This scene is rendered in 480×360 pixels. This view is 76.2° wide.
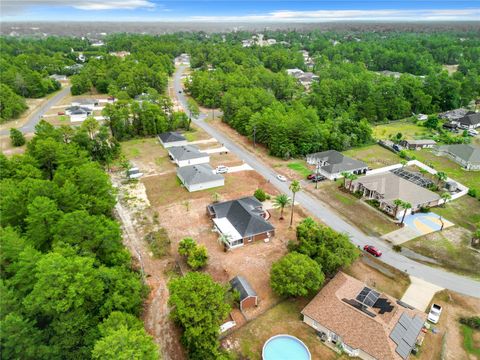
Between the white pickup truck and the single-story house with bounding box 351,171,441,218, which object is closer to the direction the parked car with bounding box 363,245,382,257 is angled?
the white pickup truck

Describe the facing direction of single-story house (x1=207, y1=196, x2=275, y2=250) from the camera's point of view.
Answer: facing away from the viewer and to the right of the viewer

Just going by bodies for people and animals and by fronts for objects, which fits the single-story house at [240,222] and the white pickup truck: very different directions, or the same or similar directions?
very different directions

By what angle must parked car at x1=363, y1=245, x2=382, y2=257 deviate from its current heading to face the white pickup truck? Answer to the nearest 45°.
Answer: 0° — it already faces it

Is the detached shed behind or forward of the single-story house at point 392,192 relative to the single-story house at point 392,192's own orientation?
forward

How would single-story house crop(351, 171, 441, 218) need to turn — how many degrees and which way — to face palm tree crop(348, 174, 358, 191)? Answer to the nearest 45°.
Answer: approximately 45° to its right

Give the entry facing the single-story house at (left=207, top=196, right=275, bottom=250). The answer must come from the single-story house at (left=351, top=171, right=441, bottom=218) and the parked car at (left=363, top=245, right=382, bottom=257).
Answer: the single-story house at (left=351, top=171, right=441, bottom=218)

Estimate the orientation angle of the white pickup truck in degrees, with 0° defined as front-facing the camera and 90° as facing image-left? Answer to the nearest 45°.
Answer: approximately 0°

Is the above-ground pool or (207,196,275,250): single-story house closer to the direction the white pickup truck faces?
the above-ground pool

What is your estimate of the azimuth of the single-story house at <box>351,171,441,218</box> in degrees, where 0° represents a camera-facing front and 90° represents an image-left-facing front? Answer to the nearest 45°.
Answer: approximately 45°

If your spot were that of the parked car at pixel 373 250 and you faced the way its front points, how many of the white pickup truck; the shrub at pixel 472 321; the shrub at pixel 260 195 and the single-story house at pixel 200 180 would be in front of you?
2

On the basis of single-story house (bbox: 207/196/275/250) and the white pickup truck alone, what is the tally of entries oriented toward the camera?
1
